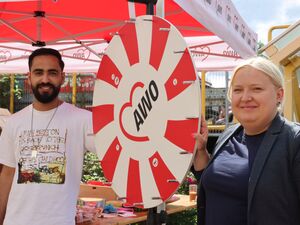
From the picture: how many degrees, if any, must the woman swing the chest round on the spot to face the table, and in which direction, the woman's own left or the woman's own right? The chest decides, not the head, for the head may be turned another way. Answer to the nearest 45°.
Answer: approximately 90° to the woman's own right

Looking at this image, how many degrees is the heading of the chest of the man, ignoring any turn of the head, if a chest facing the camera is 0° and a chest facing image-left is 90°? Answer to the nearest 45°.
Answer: approximately 0°

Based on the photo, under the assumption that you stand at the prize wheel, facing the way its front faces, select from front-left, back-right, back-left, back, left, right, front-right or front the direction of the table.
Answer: back-right

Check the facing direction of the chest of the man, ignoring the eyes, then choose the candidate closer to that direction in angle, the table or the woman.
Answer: the woman

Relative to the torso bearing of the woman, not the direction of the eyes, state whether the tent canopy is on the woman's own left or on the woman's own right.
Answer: on the woman's own right

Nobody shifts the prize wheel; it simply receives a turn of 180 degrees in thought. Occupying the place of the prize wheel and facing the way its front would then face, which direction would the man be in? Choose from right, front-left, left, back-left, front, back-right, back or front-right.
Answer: left

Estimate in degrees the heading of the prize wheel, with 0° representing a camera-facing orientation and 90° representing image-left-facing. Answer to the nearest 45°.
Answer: approximately 45°
